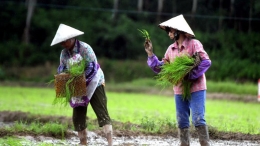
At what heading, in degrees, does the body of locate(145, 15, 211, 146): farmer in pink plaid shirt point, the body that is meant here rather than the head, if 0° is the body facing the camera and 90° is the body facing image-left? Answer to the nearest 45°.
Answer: approximately 45°

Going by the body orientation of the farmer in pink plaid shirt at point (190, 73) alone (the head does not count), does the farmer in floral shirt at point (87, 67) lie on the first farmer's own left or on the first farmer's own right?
on the first farmer's own right

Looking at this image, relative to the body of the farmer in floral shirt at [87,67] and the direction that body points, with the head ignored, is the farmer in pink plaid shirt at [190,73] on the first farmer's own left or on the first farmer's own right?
on the first farmer's own left

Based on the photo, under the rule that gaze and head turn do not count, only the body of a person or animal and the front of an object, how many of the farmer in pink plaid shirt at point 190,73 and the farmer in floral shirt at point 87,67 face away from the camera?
0
